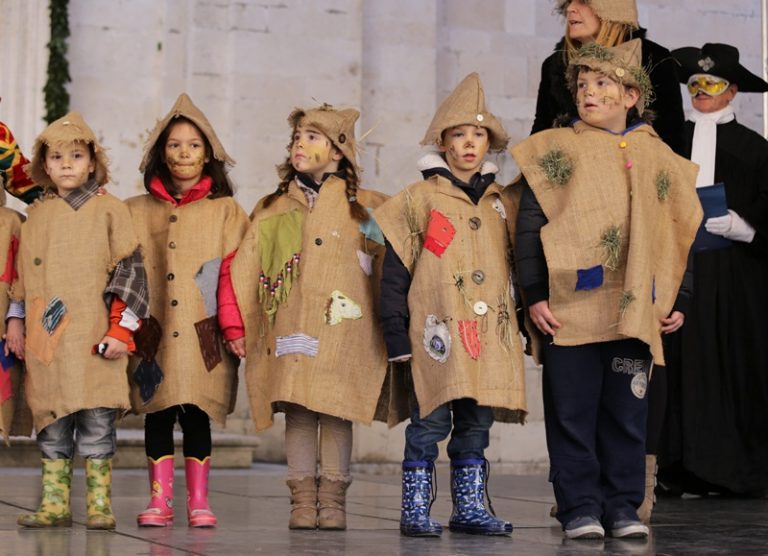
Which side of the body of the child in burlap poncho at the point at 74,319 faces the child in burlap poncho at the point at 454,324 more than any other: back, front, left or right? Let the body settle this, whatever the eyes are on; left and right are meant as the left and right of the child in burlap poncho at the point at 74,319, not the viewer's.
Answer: left

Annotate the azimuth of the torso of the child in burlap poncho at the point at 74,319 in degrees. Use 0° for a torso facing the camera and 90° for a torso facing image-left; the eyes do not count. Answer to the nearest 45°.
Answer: approximately 0°

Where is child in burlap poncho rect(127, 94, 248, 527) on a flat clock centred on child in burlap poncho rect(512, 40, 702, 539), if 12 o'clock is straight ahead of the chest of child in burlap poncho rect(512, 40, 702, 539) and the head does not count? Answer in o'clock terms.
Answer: child in burlap poncho rect(127, 94, 248, 527) is roughly at 3 o'clock from child in burlap poncho rect(512, 40, 702, 539).

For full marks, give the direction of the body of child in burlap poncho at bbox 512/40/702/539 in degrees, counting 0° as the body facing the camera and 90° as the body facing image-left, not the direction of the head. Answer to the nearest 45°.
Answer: approximately 0°

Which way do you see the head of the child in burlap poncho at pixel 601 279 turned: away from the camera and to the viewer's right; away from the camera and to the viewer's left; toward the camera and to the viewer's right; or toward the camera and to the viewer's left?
toward the camera and to the viewer's left

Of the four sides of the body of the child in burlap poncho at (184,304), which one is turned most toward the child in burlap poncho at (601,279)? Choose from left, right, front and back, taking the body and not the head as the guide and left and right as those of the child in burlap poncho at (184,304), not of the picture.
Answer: left

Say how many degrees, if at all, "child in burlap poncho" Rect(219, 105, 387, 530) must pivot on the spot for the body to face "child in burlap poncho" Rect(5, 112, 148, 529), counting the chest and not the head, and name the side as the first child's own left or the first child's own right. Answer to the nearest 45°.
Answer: approximately 90° to the first child's own right

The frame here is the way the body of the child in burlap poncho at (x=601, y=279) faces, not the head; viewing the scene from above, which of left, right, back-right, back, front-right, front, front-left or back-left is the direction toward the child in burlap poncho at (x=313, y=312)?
right

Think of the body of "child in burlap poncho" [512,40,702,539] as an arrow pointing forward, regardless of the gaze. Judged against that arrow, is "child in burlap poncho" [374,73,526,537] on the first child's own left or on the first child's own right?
on the first child's own right

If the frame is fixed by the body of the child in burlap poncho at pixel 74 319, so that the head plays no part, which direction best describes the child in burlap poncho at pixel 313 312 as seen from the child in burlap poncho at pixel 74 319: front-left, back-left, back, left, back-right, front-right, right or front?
left

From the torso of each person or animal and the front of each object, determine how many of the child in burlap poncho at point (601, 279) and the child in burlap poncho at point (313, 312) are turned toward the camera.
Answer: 2
